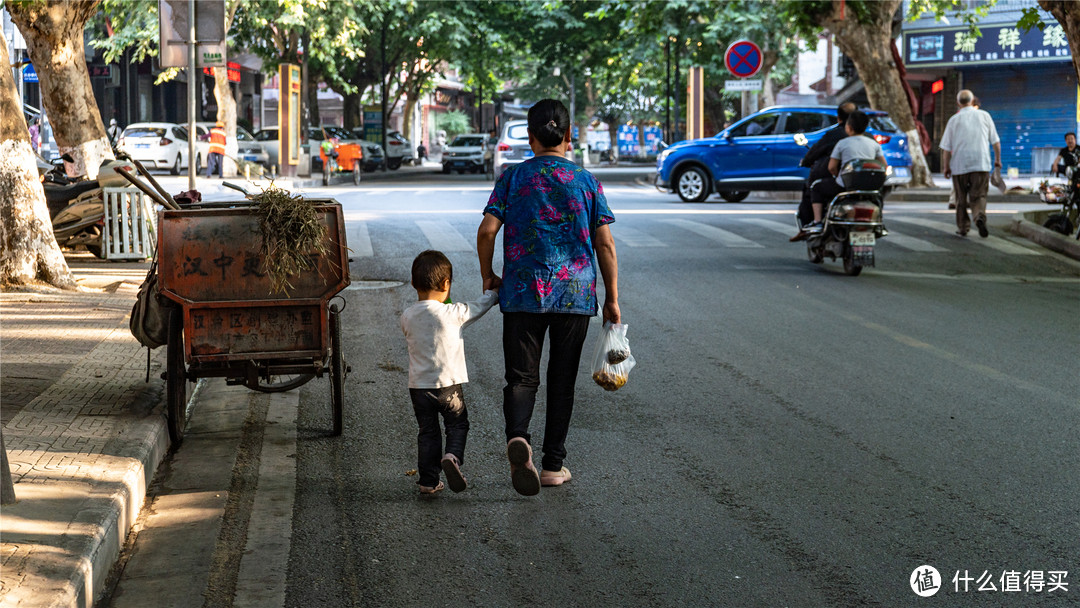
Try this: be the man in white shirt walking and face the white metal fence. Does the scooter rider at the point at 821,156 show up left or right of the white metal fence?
left

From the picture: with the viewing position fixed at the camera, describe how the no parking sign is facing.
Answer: facing the viewer

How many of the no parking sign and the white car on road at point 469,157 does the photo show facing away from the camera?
0

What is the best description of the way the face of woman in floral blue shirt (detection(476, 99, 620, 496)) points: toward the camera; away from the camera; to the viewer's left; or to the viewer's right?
away from the camera

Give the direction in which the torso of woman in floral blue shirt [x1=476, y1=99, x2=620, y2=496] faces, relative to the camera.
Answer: away from the camera

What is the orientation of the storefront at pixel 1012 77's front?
toward the camera

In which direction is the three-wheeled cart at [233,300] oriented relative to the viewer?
away from the camera

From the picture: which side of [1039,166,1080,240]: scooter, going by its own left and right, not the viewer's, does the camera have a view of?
left

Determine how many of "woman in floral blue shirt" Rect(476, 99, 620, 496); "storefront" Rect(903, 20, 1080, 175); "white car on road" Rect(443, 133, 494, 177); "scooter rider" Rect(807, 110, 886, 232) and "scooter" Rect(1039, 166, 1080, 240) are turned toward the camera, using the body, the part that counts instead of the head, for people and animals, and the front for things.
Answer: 2

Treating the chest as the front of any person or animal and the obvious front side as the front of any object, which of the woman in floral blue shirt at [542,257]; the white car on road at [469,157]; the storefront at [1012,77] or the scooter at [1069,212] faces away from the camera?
the woman in floral blue shirt

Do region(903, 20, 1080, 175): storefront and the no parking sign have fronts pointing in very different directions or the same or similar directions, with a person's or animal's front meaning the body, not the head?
same or similar directions
